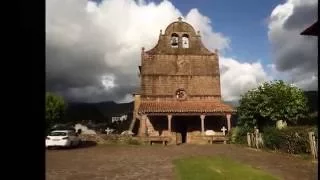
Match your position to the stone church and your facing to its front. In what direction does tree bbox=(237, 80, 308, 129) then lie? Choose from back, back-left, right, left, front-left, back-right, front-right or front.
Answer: front-left

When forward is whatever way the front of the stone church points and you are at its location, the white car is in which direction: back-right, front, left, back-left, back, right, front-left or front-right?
front-right

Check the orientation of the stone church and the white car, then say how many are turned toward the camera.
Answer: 1

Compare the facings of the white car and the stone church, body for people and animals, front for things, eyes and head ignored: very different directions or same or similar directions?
very different directions

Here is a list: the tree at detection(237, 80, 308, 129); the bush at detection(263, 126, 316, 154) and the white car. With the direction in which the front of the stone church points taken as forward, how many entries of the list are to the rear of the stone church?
0

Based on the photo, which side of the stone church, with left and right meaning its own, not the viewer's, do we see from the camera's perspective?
front

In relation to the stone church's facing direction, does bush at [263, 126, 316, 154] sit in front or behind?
in front

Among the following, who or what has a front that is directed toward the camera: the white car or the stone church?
the stone church

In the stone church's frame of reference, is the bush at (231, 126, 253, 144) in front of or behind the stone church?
in front

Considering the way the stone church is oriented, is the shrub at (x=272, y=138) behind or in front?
in front
